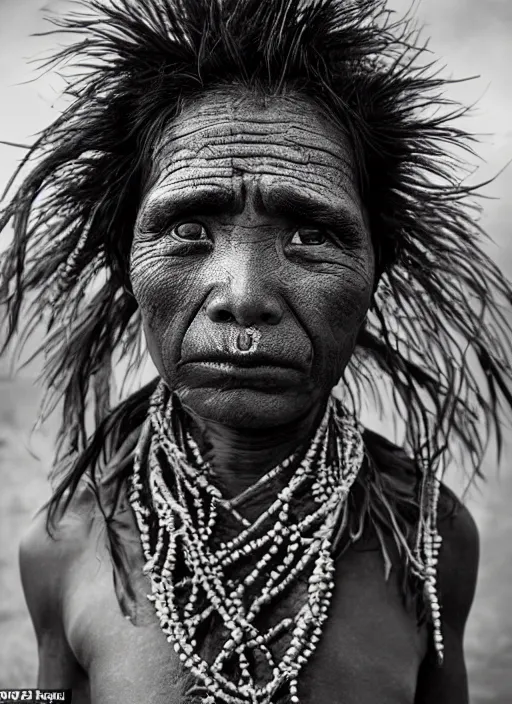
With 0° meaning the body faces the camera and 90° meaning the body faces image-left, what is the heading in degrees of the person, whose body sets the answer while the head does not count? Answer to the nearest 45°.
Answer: approximately 0°
